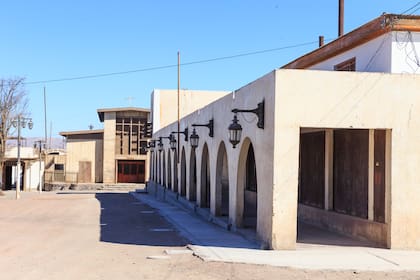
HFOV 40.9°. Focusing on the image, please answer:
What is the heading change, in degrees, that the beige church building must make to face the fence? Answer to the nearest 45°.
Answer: approximately 90° to its right

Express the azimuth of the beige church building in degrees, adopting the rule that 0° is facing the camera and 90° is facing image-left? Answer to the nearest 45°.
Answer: approximately 0°

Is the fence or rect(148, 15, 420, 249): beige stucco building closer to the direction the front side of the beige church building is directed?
the beige stucco building

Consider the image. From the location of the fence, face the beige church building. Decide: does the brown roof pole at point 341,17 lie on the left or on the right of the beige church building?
right

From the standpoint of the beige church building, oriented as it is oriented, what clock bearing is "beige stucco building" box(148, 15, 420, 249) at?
The beige stucco building is roughly at 12 o'clock from the beige church building.

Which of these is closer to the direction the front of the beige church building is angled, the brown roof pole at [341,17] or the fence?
the brown roof pole

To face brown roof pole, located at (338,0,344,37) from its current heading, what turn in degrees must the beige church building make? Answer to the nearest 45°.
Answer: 0° — it already faces it
